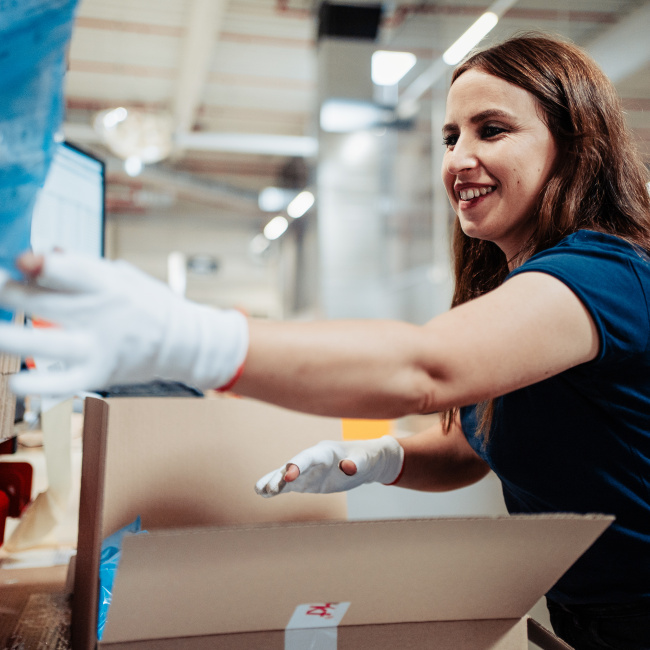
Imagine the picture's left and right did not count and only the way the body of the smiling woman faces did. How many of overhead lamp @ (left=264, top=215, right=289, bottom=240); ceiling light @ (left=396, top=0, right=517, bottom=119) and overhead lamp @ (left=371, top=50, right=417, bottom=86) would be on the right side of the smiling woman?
3

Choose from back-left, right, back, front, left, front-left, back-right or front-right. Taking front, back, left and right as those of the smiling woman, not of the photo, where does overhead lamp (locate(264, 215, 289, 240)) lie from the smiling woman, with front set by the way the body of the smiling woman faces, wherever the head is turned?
right

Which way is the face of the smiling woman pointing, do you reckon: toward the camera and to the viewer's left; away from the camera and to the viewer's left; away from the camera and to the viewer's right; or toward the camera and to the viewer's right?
toward the camera and to the viewer's left

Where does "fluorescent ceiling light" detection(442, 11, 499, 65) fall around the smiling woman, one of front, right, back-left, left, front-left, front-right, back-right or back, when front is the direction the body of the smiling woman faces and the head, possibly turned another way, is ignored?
right

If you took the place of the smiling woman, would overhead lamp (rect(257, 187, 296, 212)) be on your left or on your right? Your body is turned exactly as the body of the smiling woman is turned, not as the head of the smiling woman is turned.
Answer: on your right

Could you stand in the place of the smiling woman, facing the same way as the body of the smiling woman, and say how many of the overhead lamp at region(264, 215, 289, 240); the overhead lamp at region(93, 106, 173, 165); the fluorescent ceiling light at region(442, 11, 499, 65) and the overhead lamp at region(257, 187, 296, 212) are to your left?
0

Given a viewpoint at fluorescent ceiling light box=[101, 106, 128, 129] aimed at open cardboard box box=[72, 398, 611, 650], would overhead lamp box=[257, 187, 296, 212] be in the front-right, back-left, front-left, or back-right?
back-left

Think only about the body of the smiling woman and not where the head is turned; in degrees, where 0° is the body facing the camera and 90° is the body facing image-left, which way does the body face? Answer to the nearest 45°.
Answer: approximately 90°

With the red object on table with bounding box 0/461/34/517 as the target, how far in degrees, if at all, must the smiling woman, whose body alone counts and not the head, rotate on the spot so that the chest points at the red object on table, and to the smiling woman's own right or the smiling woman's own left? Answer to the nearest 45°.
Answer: approximately 45° to the smiling woman's own right

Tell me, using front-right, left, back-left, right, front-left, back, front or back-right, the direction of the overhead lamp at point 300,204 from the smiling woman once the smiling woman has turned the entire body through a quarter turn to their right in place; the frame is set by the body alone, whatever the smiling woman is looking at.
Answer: front

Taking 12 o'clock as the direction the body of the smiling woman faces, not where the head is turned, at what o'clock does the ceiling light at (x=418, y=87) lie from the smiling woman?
The ceiling light is roughly at 3 o'clock from the smiling woman.

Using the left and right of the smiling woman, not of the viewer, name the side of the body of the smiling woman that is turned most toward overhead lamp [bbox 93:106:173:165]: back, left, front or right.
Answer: right

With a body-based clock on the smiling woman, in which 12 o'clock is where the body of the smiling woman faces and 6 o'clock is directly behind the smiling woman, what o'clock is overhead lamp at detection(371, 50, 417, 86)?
The overhead lamp is roughly at 3 o'clock from the smiling woman.
